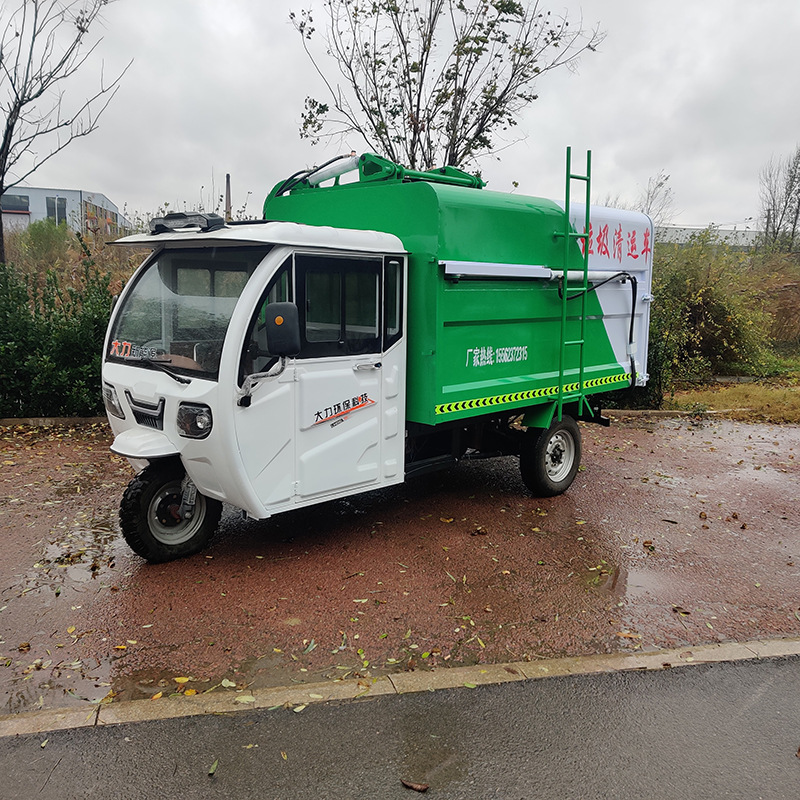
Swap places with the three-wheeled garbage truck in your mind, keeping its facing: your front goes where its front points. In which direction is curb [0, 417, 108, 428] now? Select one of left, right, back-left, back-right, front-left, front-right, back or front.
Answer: right

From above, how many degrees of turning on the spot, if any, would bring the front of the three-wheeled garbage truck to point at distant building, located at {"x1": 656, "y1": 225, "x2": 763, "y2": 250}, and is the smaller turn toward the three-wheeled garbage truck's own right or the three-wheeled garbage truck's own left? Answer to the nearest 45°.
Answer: approximately 180°

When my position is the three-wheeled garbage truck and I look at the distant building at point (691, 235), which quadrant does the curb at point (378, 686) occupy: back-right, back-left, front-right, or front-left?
back-right

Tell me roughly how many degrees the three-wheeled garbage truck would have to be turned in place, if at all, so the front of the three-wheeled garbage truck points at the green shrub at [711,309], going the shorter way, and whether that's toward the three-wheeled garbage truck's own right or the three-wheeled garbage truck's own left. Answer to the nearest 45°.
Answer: approximately 180°

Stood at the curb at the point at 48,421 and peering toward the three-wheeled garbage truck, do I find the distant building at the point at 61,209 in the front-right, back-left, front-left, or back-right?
back-left

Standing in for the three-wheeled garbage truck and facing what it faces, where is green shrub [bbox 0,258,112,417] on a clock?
The green shrub is roughly at 3 o'clock from the three-wheeled garbage truck.

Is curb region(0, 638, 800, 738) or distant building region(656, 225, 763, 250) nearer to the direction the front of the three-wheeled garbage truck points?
the curb

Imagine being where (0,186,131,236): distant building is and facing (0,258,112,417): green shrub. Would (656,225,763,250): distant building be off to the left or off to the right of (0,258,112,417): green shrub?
left

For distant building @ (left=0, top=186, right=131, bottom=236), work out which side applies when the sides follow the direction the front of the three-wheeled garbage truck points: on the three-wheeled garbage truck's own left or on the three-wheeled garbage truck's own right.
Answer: on the three-wheeled garbage truck's own right

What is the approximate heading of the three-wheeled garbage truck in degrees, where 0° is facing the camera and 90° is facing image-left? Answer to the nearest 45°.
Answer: approximately 45°
